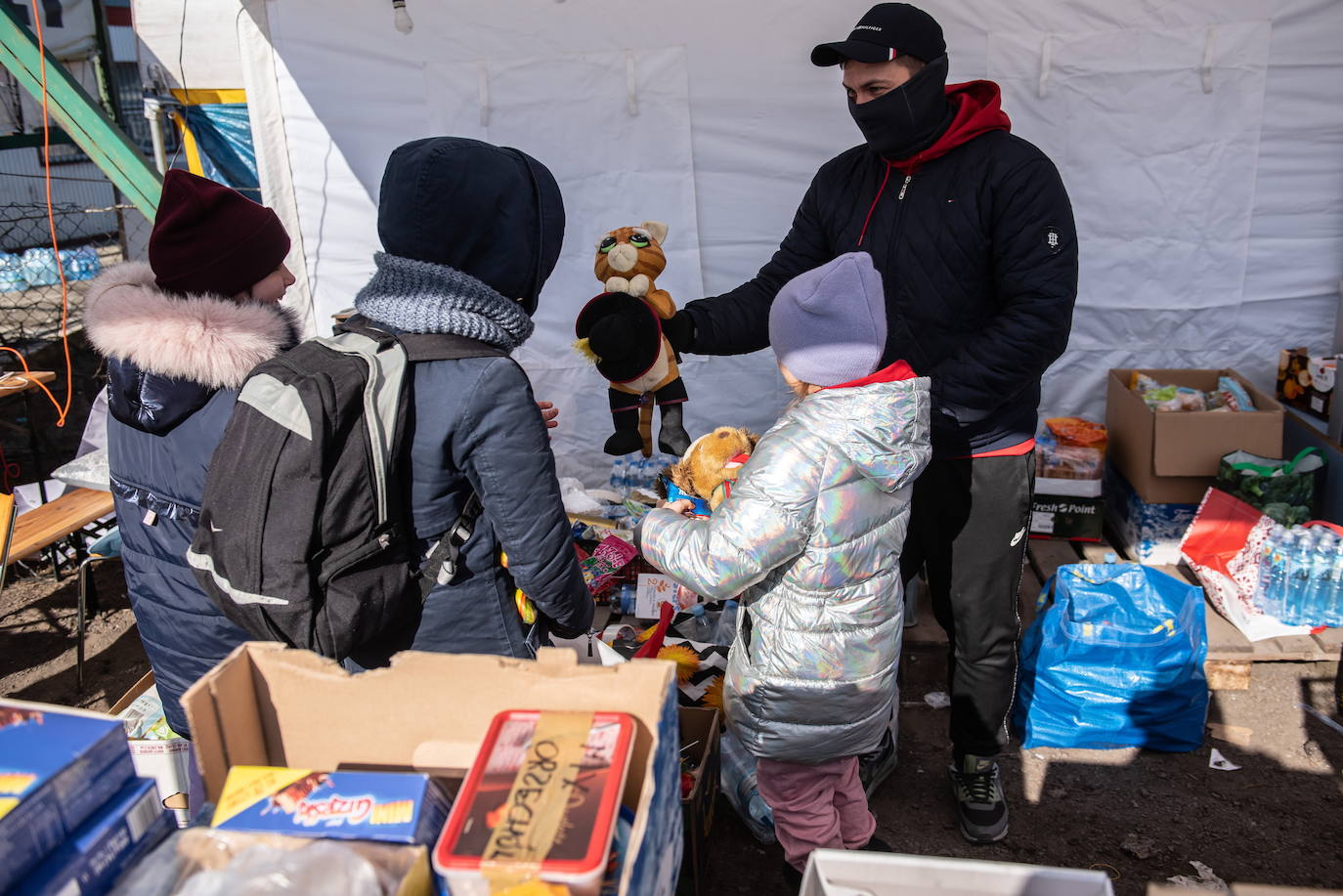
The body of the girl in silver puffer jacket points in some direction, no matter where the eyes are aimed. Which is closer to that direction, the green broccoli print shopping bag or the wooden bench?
the wooden bench

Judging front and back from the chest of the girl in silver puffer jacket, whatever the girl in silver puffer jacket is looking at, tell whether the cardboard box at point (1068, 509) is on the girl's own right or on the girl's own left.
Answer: on the girl's own right

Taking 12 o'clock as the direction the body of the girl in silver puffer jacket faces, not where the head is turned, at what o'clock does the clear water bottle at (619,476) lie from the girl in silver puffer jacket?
The clear water bottle is roughly at 1 o'clock from the girl in silver puffer jacket.

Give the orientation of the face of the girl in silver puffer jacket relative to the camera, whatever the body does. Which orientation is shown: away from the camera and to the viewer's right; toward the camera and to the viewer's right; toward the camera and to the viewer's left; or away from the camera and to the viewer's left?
away from the camera and to the viewer's left

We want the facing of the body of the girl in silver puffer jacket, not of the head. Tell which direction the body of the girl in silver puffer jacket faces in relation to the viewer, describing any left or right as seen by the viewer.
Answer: facing away from the viewer and to the left of the viewer

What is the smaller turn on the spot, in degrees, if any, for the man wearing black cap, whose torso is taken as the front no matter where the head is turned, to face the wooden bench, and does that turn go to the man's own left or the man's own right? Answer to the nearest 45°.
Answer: approximately 45° to the man's own right

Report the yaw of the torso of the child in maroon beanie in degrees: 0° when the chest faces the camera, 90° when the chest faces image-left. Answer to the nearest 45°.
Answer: approximately 225°

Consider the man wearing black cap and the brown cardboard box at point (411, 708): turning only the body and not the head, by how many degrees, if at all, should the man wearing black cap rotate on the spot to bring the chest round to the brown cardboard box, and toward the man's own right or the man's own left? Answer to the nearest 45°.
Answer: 0° — they already face it

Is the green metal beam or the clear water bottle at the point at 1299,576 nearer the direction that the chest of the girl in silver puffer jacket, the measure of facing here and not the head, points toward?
the green metal beam

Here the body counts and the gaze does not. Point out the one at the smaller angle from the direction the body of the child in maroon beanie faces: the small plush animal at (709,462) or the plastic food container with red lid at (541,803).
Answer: the small plush animal
